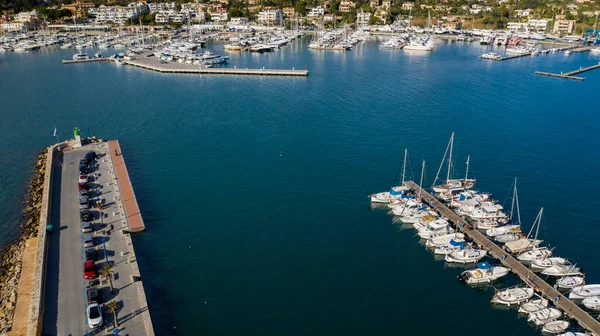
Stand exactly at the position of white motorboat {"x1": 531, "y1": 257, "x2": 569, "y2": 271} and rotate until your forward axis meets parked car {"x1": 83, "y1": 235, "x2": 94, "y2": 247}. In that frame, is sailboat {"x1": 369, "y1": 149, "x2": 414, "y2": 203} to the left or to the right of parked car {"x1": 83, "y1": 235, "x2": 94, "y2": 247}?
right

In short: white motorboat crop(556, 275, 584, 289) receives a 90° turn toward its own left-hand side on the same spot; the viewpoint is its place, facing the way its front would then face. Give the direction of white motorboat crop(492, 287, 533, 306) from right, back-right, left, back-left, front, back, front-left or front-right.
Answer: back-left

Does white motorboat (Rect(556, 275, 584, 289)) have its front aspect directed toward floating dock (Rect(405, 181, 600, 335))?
no

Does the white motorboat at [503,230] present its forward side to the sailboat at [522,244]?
no

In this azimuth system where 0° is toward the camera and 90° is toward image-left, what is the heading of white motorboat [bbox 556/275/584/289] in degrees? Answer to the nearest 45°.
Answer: approximately 270°

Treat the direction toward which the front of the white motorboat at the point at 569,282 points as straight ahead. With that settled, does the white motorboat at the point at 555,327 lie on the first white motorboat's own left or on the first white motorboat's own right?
on the first white motorboat's own right

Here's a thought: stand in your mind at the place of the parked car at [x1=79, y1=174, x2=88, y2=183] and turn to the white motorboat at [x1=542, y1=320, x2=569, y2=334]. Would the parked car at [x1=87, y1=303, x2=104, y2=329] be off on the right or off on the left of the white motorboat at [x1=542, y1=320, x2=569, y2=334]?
right
